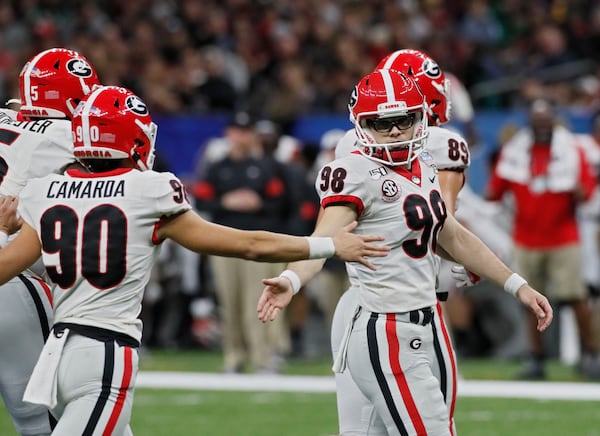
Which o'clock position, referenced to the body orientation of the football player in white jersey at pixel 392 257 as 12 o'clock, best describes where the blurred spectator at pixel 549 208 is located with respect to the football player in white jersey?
The blurred spectator is roughly at 8 o'clock from the football player in white jersey.

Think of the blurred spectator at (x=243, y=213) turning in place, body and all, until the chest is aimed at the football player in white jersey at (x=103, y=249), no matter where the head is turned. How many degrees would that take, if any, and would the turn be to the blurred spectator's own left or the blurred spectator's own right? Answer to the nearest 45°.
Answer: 0° — they already face them

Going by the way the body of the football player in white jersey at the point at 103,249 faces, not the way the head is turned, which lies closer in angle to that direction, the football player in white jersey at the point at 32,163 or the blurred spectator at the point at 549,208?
the blurred spectator

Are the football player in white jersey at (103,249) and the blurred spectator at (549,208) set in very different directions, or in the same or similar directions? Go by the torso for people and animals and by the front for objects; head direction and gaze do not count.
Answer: very different directions

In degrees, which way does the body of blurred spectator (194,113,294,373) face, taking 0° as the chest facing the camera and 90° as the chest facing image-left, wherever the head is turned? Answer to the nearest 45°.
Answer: approximately 0°

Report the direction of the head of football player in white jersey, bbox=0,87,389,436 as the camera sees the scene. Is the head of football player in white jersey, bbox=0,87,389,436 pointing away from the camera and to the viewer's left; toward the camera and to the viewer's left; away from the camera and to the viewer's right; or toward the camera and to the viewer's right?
away from the camera and to the viewer's right

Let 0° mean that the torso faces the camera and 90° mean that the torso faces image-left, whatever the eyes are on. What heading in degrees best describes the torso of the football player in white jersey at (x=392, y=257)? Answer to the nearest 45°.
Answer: approximately 315°

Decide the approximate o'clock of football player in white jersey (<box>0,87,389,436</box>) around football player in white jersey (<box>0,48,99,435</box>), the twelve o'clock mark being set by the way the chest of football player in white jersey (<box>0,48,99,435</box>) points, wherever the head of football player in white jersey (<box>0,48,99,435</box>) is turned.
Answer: football player in white jersey (<box>0,87,389,436</box>) is roughly at 4 o'clock from football player in white jersey (<box>0,48,99,435</box>).

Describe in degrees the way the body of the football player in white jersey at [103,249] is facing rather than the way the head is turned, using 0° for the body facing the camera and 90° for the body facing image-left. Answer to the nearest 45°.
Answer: approximately 225°

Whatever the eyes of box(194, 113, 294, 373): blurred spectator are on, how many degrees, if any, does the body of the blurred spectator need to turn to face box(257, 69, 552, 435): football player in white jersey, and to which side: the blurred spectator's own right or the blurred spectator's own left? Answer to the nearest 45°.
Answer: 0° — they already face them
